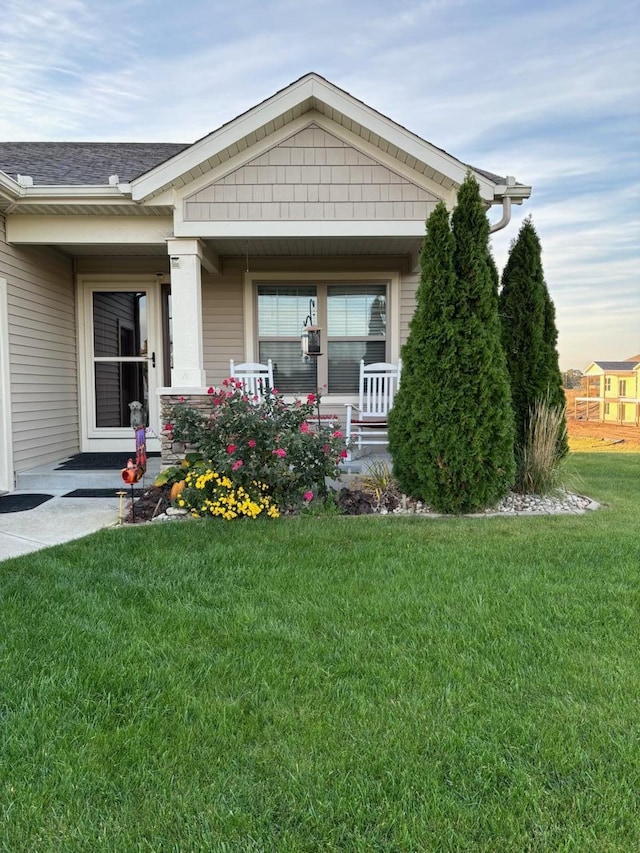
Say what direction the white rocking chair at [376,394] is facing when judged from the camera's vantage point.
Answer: facing the viewer and to the left of the viewer

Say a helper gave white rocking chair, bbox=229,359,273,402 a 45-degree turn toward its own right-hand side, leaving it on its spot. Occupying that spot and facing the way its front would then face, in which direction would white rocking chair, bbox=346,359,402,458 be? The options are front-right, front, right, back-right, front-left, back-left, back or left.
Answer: back-left

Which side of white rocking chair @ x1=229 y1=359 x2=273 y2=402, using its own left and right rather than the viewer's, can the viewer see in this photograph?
front

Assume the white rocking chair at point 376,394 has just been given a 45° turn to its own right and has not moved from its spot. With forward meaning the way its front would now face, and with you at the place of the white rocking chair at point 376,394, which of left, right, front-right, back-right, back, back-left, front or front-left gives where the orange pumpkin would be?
front-left

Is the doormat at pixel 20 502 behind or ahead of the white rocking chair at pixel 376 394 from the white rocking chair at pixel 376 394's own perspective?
ahead

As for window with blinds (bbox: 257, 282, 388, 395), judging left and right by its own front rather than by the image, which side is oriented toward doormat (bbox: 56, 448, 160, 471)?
right

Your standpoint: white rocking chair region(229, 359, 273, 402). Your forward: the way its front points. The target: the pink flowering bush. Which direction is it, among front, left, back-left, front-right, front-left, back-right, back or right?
front

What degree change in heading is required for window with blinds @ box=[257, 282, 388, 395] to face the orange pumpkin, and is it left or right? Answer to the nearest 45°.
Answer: approximately 45° to its right

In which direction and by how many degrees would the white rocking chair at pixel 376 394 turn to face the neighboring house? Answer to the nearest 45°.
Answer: approximately 180°

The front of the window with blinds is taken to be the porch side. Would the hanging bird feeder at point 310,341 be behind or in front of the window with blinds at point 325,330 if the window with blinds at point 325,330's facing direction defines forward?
in front

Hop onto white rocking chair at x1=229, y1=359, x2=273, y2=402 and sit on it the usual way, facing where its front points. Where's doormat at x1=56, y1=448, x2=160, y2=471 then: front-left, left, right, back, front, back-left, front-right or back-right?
right

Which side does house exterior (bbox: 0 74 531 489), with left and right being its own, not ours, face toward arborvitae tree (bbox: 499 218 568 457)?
left

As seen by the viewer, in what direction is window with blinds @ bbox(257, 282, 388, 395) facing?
toward the camera

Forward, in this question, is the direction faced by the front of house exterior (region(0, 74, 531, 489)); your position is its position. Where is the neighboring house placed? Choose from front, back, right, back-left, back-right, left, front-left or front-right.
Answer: back-left
